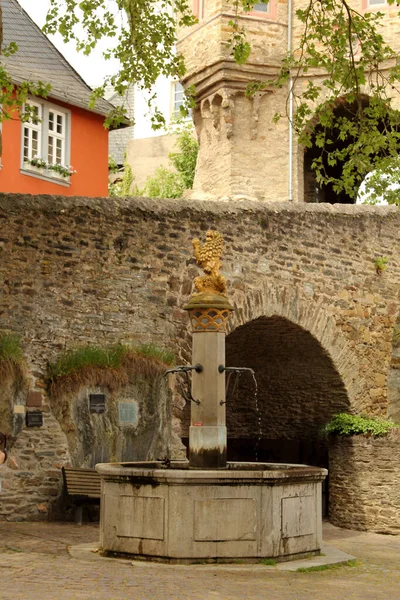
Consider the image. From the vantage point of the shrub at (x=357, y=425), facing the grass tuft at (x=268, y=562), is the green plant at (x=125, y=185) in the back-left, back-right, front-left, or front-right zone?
back-right

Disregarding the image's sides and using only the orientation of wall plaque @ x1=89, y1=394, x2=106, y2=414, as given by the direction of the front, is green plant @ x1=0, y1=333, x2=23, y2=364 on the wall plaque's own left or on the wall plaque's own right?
on the wall plaque's own right

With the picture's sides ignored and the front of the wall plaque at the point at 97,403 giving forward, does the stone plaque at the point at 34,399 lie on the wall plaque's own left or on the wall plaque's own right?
on the wall plaque's own right

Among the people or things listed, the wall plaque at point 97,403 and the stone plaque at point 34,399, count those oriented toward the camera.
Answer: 2

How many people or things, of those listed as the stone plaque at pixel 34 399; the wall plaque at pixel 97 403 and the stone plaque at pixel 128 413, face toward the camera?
3

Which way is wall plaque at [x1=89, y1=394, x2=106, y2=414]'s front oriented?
toward the camera

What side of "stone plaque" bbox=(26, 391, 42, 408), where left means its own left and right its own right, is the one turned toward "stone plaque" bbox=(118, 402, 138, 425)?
left

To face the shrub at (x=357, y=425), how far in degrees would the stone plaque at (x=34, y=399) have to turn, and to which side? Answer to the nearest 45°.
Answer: approximately 135° to its left

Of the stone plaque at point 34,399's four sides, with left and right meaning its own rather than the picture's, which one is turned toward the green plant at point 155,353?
left

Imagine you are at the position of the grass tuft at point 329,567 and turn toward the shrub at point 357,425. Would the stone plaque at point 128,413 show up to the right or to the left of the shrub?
left

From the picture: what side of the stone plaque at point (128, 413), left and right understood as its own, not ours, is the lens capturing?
front

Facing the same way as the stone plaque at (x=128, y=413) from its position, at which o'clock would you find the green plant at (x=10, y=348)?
The green plant is roughly at 2 o'clock from the stone plaque.

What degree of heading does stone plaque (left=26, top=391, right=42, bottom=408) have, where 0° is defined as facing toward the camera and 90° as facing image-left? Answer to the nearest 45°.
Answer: approximately 0°
